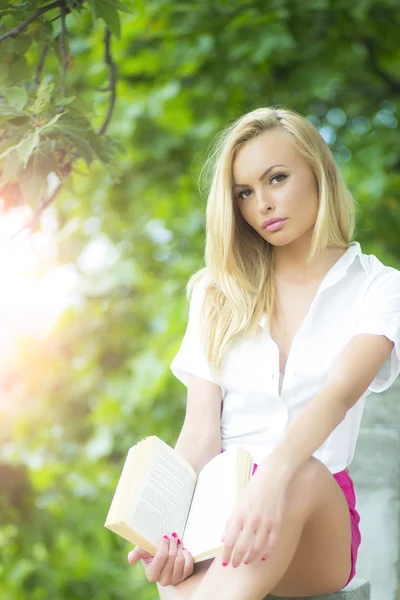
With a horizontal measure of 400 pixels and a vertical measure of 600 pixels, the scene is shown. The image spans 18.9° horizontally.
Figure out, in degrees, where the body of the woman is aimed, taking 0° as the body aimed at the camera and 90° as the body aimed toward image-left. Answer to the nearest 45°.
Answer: approximately 45°
